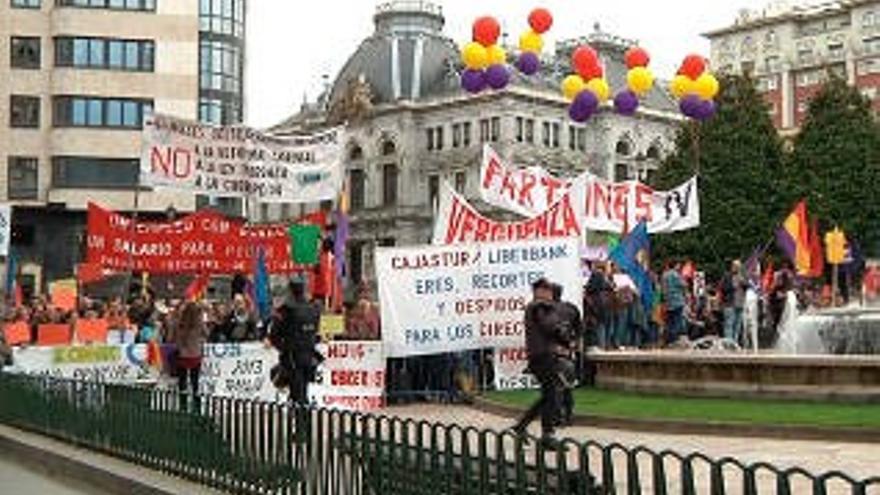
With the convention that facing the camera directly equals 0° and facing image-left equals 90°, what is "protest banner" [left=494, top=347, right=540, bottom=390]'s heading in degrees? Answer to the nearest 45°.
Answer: approximately 0°

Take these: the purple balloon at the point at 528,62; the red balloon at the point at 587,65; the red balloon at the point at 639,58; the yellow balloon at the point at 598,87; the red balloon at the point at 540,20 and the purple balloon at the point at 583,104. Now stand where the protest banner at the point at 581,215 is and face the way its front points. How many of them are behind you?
6

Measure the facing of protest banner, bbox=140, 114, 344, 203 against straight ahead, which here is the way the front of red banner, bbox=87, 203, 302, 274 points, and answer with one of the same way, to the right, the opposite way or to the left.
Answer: the same way

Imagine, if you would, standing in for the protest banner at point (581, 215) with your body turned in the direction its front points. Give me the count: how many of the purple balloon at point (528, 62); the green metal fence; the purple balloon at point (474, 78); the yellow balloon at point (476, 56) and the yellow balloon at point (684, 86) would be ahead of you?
1

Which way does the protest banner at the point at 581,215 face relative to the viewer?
toward the camera

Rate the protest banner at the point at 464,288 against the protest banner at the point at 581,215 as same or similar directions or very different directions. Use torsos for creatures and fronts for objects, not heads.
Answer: same or similar directions

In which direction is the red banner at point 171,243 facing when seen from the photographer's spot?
facing the viewer

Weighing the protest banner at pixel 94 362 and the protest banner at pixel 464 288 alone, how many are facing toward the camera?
2

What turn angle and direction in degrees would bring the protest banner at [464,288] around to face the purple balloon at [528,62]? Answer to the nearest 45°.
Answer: approximately 180°

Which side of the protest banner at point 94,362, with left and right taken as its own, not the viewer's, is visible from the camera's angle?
front

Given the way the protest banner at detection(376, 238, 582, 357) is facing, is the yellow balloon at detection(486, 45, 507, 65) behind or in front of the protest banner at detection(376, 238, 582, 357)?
behind

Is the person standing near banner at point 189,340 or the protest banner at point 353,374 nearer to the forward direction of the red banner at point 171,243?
the person standing near banner
